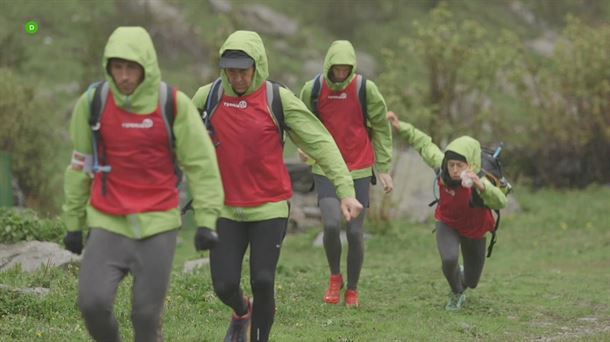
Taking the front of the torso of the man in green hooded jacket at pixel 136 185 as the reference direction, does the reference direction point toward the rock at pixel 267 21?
no

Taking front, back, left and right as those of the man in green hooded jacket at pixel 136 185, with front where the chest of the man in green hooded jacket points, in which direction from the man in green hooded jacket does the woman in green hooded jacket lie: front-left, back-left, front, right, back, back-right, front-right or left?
back-left

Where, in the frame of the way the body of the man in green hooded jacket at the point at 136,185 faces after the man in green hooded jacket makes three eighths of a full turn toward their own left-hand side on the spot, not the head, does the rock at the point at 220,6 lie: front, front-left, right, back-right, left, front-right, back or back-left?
front-left

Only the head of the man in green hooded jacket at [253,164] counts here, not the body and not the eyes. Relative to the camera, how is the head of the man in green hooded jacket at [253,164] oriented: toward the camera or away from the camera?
toward the camera

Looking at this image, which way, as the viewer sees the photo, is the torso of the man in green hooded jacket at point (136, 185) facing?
toward the camera

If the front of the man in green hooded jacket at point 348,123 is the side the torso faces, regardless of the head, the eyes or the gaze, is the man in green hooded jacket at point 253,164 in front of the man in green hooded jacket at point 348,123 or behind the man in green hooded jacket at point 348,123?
in front

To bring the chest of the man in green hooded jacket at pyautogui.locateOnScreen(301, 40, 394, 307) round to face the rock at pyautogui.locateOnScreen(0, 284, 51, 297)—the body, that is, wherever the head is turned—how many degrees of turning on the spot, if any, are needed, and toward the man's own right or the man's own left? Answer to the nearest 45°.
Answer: approximately 90° to the man's own right

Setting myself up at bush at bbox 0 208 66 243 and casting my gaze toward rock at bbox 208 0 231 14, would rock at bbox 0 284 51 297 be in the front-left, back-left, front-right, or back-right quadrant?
back-right

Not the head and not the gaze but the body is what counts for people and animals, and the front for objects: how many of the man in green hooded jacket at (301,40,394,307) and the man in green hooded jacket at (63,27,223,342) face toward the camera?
2

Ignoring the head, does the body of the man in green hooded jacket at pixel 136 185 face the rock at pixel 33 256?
no

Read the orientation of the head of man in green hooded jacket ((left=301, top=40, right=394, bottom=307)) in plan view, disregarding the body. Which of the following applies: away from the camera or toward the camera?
toward the camera

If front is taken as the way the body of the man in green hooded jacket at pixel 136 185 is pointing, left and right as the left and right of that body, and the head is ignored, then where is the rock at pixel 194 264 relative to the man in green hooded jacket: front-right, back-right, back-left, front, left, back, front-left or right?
back

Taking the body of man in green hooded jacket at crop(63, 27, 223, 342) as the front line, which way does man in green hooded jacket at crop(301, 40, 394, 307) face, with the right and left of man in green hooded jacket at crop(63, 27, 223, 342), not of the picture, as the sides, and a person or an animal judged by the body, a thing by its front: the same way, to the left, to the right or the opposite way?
the same way

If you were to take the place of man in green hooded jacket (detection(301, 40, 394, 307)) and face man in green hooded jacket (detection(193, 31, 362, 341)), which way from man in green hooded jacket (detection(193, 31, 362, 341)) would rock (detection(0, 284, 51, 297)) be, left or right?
right

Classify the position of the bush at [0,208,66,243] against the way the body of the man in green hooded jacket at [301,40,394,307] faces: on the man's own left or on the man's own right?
on the man's own right

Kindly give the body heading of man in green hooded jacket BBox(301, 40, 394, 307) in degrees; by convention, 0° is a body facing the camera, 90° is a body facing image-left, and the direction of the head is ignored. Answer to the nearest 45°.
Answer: approximately 0°

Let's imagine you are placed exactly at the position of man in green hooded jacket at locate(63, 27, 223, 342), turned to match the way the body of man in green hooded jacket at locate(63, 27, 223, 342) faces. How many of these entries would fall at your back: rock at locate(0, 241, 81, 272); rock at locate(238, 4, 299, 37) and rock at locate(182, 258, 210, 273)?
3
